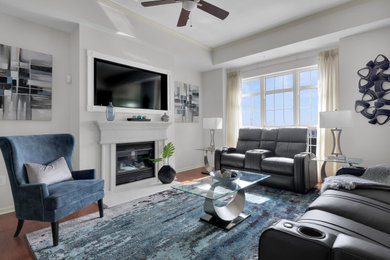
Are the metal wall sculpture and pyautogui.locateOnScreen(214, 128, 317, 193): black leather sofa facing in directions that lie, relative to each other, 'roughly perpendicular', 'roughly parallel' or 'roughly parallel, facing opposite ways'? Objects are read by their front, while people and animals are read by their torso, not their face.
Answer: roughly parallel

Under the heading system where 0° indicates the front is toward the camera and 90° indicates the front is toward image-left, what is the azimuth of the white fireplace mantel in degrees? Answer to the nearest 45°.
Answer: approximately 315°

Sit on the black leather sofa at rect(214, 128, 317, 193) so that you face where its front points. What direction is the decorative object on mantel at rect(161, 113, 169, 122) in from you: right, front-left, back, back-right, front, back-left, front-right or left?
front-right

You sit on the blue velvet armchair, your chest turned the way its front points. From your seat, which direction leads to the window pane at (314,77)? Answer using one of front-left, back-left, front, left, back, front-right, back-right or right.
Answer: front-left

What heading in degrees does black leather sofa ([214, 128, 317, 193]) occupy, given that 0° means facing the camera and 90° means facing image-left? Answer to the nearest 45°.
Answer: approximately 45°

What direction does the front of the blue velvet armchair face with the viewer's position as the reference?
facing the viewer and to the right of the viewer

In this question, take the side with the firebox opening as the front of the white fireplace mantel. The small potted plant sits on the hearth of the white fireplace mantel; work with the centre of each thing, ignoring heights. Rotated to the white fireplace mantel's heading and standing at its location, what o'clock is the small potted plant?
The small potted plant is roughly at 10 o'clock from the white fireplace mantel.

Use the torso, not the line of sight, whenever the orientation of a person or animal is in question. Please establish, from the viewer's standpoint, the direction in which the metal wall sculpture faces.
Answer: facing the viewer

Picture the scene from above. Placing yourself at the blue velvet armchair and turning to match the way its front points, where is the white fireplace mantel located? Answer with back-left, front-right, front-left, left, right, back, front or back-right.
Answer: left

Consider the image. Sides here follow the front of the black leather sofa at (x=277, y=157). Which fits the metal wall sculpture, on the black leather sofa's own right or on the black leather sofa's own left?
on the black leather sofa's own left

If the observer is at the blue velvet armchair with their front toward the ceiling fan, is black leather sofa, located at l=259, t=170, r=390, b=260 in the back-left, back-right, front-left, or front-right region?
front-right

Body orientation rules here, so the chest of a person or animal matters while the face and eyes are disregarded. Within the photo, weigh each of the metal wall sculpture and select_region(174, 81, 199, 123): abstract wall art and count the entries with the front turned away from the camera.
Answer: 0

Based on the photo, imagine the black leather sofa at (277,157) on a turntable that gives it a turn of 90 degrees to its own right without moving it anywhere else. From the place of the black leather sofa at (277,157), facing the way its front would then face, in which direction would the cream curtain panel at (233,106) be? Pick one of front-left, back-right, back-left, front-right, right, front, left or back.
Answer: front

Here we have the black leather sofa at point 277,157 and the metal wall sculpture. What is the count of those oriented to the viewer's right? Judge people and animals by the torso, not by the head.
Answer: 0

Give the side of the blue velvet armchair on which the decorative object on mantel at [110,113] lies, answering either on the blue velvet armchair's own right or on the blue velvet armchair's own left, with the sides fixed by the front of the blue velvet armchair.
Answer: on the blue velvet armchair's own left

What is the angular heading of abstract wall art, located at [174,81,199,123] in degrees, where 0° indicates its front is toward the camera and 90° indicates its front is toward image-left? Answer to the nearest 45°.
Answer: approximately 315°

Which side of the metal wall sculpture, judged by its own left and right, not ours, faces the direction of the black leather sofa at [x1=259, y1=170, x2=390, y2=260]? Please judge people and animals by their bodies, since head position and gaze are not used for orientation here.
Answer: front
